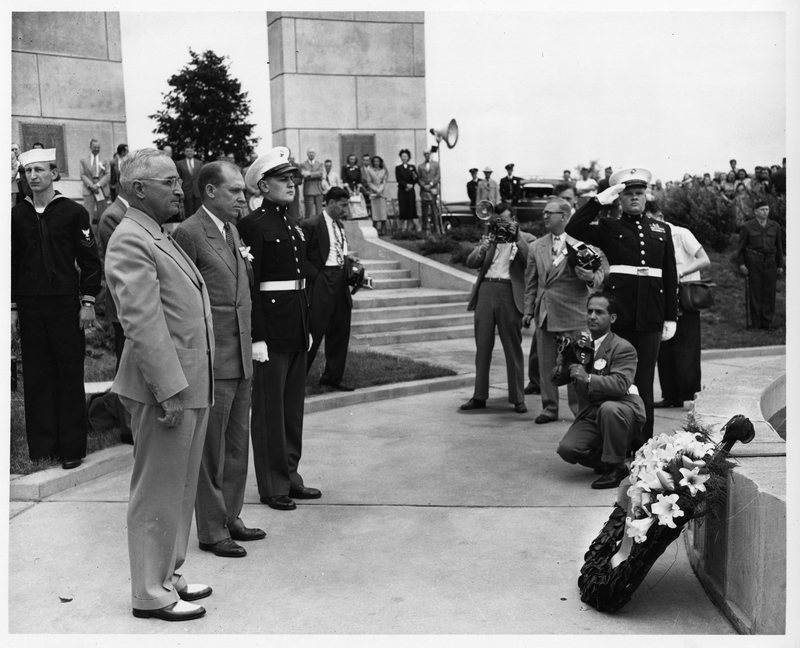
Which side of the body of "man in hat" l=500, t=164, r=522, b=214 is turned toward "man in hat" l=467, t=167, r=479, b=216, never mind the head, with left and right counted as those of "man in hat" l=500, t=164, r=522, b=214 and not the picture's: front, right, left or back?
right

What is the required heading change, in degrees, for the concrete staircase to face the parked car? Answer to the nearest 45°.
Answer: approximately 180°

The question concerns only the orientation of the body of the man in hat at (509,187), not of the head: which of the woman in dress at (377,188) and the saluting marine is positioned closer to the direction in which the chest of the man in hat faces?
the saluting marine

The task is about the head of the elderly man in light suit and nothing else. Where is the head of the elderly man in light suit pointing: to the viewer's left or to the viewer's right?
to the viewer's right

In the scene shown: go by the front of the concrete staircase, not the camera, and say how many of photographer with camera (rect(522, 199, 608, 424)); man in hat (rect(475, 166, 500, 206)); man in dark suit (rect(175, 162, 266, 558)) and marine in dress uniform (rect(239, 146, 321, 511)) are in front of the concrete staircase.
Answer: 3

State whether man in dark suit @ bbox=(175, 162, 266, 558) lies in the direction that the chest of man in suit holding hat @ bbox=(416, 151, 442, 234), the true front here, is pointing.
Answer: yes

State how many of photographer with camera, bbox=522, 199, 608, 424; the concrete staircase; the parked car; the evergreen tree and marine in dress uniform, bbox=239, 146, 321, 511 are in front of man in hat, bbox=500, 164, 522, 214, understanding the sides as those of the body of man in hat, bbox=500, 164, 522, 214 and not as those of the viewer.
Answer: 3

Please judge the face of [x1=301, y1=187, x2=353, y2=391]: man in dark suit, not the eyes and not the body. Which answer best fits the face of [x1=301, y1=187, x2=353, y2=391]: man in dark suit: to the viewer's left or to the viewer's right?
to the viewer's right

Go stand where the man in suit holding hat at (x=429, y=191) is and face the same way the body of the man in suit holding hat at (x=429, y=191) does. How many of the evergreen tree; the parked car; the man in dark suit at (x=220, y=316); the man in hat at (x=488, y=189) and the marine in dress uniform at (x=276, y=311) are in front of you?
2
